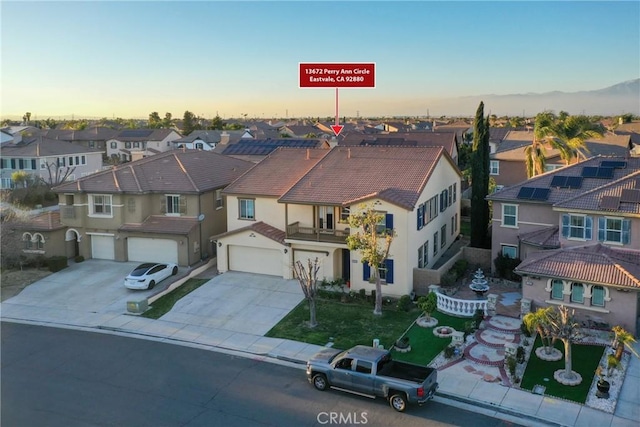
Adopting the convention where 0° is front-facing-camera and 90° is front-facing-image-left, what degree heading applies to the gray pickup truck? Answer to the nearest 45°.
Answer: approximately 135°

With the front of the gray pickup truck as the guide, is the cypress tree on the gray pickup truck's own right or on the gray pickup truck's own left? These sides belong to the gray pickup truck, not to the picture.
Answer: on the gray pickup truck's own right

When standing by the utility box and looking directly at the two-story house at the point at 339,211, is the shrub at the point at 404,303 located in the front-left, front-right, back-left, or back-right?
front-right

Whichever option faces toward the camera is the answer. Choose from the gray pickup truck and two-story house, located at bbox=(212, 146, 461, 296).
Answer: the two-story house

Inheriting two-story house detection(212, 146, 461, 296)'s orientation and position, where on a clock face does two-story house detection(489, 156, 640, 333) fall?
two-story house detection(489, 156, 640, 333) is roughly at 10 o'clock from two-story house detection(212, 146, 461, 296).

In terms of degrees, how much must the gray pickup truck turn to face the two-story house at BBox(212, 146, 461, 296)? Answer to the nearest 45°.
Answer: approximately 45° to its right

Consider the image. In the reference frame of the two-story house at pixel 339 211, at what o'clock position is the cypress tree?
The cypress tree is roughly at 8 o'clock from the two-story house.

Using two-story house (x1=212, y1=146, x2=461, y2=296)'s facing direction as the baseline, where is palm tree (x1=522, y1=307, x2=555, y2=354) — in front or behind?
in front

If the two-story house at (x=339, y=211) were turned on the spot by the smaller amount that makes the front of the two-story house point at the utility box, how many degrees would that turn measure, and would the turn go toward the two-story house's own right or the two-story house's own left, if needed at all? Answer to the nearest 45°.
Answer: approximately 45° to the two-story house's own right

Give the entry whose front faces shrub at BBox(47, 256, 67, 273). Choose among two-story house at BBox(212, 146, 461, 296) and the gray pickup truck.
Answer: the gray pickup truck

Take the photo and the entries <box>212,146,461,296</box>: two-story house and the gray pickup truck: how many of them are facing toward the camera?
1

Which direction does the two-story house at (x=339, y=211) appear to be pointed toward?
toward the camera

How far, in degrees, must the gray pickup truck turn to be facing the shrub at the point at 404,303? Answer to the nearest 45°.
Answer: approximately 45° to its right

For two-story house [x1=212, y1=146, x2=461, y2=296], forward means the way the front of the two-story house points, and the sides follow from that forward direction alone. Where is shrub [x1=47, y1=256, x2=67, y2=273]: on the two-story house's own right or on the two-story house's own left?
on the two-story house's own right

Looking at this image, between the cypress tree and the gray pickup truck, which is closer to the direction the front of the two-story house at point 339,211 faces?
the gray pickup truck

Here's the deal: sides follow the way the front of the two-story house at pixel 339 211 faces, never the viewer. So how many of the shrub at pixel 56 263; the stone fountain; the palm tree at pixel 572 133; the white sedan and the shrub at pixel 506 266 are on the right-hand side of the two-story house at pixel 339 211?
2
